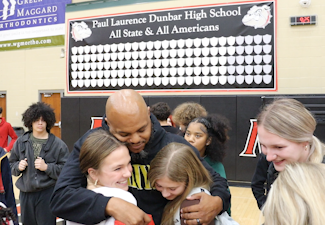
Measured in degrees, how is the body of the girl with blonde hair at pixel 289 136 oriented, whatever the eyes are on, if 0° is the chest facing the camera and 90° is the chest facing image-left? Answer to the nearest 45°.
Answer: approximately 45°

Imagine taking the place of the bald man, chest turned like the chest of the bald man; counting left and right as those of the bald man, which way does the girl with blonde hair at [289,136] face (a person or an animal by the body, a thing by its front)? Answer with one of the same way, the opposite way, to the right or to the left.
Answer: to the right

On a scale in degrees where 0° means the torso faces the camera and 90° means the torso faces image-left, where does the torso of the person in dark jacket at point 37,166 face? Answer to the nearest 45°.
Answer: approximately 0°

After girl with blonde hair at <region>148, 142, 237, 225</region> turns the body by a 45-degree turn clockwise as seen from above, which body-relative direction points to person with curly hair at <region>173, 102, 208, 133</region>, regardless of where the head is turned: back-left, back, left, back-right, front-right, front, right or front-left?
right

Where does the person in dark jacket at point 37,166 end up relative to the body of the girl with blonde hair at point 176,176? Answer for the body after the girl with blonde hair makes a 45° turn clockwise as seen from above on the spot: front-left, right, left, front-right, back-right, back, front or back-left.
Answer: front-right

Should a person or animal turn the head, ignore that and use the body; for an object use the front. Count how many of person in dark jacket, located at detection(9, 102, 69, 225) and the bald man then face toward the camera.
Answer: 2

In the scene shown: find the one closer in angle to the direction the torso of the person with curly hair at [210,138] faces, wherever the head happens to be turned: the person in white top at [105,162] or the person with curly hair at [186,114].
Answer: the person in white top

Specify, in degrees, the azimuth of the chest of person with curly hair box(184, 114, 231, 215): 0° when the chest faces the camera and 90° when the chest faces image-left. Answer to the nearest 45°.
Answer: approximately 45°
